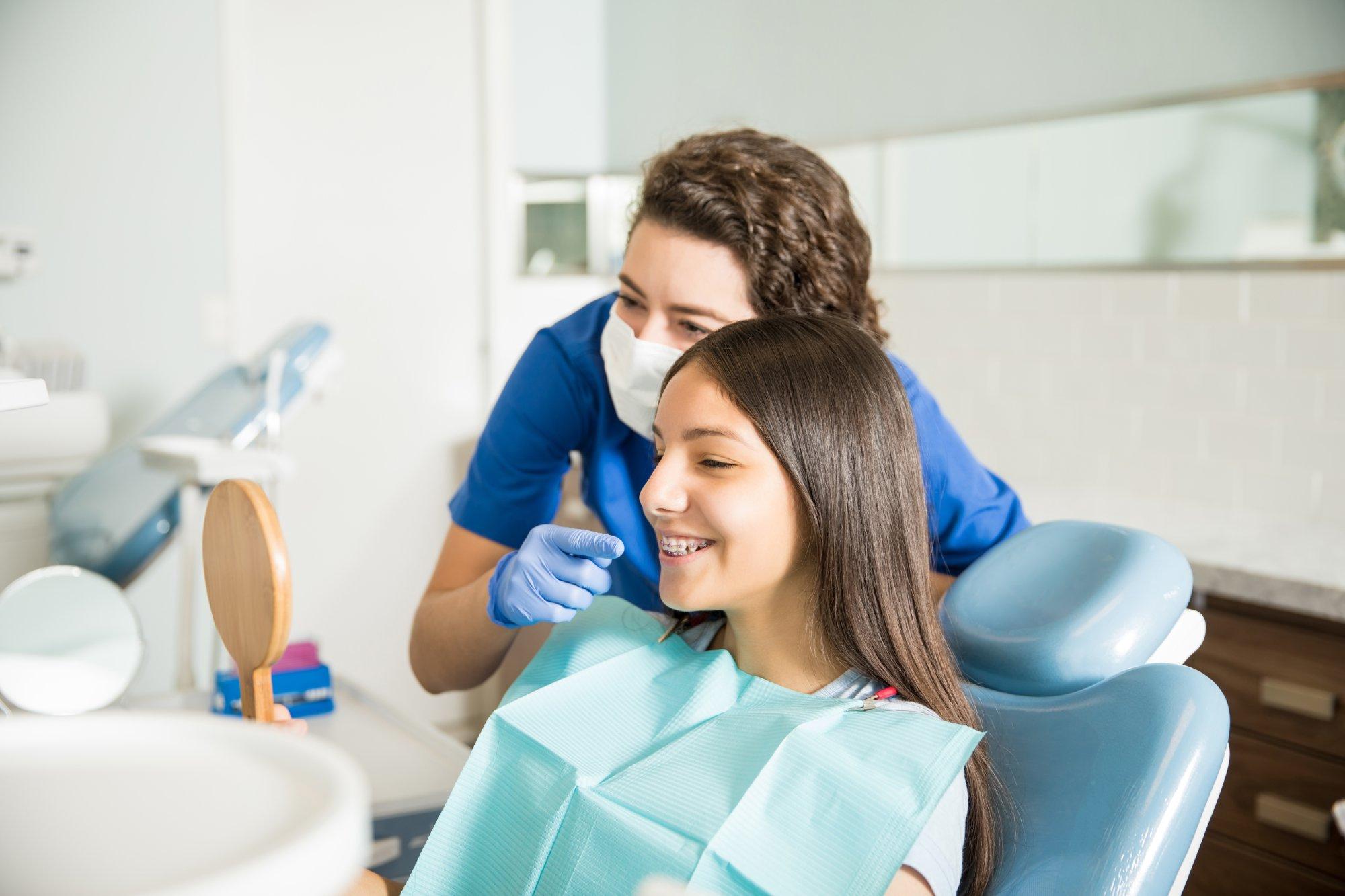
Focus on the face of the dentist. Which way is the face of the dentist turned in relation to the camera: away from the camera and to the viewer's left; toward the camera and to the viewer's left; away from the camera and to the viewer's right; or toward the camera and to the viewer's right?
toward the camera and to the viewer's left

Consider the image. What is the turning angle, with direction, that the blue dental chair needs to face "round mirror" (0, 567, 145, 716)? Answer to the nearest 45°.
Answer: approximately 45° to its right

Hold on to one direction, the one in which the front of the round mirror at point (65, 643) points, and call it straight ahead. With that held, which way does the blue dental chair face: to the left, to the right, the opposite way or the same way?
to the right

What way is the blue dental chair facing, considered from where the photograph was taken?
facing the viewer and to the left of the viewer

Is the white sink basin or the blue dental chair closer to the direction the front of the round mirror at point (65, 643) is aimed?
the white sink basin

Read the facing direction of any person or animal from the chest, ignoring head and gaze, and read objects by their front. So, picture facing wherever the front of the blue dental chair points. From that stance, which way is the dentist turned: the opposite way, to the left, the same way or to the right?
the same way

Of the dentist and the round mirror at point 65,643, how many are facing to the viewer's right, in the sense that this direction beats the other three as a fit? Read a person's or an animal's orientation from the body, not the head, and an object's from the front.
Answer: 0

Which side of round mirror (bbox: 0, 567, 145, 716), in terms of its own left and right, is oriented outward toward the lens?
front

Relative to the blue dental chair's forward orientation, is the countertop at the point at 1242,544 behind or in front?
behind

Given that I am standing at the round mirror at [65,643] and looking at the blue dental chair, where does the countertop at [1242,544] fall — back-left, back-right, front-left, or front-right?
front-left
